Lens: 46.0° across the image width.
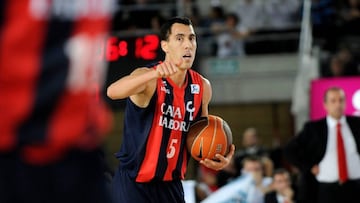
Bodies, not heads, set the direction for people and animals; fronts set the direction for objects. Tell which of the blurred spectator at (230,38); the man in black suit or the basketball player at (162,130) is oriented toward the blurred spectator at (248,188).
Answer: the blurred spectator at (230,38)

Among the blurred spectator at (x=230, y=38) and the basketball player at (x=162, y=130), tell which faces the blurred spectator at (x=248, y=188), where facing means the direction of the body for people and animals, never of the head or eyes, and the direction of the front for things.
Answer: the blurred spectator at (x=230, y=38)

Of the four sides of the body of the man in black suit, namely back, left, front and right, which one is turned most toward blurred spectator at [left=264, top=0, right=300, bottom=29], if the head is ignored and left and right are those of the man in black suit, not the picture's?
back

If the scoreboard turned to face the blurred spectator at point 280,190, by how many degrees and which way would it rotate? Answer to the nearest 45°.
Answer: approximately 45° to its left

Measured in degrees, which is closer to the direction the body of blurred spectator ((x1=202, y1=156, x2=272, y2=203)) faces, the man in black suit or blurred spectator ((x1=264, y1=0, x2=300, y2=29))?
the man in black suit

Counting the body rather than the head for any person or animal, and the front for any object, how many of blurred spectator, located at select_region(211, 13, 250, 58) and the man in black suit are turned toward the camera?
2

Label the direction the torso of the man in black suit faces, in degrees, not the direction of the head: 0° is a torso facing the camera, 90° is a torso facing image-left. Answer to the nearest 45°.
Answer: approximately 0°

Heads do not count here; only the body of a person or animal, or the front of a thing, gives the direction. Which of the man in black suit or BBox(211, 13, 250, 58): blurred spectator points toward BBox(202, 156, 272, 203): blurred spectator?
BBox(211, 13, 250, 58): blurred spectator

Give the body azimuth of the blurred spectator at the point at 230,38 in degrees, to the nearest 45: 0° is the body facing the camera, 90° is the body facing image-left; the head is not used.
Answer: approximately 0°

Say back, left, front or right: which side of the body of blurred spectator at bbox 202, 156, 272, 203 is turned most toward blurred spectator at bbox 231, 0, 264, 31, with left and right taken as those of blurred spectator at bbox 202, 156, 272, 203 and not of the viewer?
back
